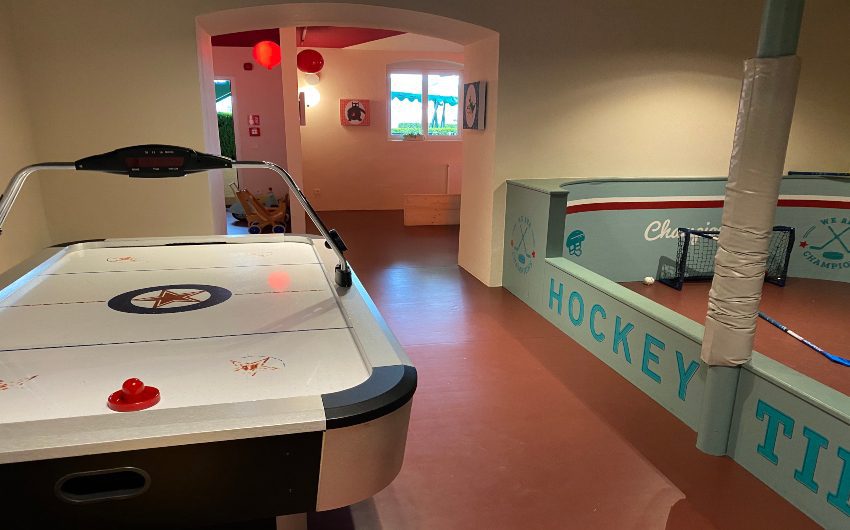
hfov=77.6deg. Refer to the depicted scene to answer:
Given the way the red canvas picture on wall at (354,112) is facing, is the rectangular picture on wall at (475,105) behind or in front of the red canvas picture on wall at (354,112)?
in front

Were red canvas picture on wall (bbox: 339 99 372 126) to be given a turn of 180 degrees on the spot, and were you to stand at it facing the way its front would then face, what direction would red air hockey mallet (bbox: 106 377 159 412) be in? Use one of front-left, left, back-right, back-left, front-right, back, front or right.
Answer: back

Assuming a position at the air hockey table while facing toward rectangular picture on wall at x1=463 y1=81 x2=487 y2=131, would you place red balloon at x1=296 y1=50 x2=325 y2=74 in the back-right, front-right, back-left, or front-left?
front-left

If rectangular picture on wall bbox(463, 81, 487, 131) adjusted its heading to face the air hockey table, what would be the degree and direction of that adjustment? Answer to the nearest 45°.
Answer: approximately 45° to its left

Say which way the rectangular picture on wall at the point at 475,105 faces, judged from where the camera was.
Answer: facing the viewer and to the left of the viewer

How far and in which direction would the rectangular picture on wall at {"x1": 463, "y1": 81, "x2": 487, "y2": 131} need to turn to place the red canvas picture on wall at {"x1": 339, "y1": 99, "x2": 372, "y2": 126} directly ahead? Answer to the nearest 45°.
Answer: approximately 90° to its right

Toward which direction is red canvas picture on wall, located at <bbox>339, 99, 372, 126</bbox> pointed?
toward the camera

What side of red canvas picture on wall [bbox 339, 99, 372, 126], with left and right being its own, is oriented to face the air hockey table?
front

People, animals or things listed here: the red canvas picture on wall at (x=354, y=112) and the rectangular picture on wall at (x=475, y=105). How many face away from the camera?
0

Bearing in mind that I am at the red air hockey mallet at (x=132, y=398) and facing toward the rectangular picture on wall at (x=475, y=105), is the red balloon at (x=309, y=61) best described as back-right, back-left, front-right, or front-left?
front-left

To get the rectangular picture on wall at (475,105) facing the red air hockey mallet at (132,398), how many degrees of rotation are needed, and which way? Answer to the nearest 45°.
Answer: approximately 45° to its left
